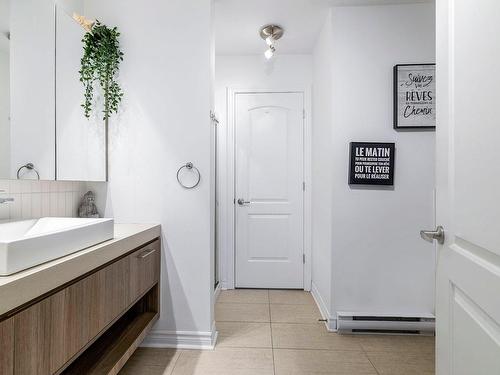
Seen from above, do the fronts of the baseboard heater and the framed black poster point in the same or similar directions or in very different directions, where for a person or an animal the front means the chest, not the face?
same or similar directions

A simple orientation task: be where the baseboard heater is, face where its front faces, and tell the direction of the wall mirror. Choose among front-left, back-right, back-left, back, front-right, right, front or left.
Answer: front-right

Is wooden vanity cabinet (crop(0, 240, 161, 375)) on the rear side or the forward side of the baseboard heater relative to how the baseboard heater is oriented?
on the forward side

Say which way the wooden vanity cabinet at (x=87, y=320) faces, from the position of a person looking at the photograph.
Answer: facing the viewer and to the right of the viewer

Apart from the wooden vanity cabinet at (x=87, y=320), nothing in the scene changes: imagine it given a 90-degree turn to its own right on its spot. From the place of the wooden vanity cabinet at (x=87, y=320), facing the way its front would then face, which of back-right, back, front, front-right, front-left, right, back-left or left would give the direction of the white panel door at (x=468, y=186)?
left

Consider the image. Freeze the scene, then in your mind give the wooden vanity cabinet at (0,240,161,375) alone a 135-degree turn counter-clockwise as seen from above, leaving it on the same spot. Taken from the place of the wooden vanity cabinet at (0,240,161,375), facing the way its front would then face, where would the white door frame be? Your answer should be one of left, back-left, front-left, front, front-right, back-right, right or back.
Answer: front-right

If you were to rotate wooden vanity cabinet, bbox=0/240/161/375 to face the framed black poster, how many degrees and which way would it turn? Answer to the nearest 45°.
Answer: approximately 45° to its left

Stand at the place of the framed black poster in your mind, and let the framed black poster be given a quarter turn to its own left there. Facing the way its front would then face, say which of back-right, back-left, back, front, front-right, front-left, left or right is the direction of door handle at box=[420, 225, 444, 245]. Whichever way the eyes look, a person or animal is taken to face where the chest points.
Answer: right
